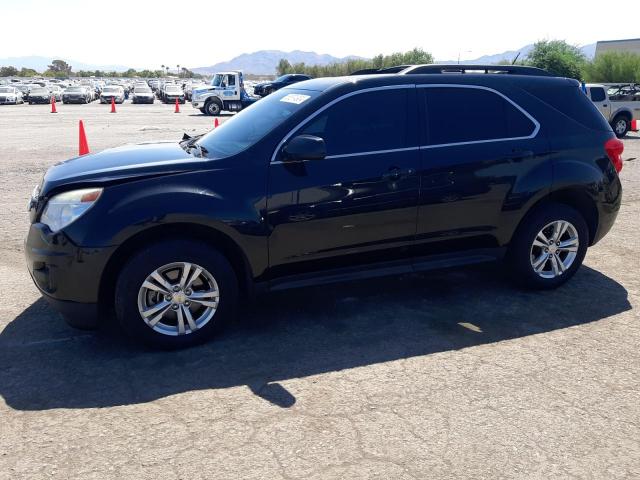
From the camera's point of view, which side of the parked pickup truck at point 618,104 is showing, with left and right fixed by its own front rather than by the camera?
left

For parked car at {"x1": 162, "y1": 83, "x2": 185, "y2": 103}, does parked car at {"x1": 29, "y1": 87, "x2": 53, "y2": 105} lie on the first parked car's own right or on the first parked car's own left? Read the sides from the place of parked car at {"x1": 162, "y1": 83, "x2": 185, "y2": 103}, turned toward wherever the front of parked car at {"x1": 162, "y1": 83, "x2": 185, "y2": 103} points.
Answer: on the first parked car's own right

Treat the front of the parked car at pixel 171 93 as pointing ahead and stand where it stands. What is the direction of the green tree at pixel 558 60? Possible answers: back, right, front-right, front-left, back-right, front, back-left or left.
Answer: left

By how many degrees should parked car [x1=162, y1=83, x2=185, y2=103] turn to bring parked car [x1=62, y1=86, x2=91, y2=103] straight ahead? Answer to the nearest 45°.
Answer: approximately 90° to its right

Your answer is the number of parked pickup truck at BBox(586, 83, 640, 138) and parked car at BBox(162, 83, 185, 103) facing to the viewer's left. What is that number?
1

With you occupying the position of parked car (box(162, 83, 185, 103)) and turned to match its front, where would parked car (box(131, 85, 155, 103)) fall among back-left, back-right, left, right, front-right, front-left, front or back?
right

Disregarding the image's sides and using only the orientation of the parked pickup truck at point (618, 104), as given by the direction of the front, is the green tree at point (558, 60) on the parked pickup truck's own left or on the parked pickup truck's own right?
on the parked pickup truck's own right

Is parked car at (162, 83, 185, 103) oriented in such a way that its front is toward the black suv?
yes

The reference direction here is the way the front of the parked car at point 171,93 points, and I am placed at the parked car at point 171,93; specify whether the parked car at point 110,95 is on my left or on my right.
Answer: on my right

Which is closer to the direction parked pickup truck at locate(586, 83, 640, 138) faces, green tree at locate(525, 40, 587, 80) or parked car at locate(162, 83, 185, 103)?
the parked car

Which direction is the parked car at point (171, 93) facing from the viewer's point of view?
toward the camera

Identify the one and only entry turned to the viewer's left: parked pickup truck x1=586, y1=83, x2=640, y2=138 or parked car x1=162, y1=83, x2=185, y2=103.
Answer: parked pickup truck x1=586, y1=83, x2=640, y2=138
